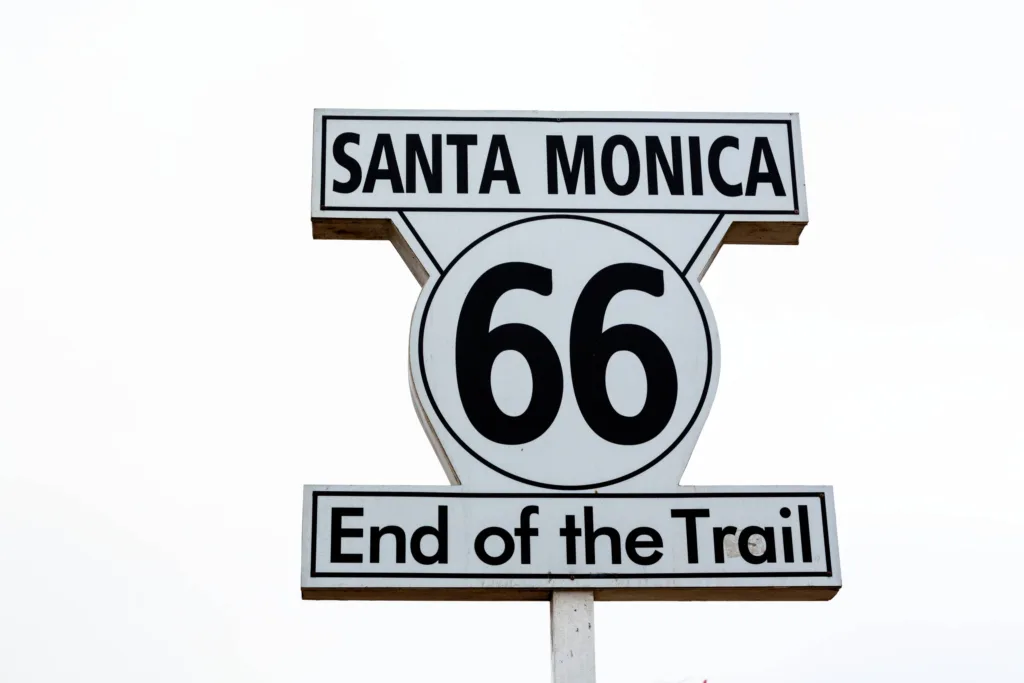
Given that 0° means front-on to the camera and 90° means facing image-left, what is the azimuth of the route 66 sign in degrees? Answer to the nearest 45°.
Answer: approximately 0°
